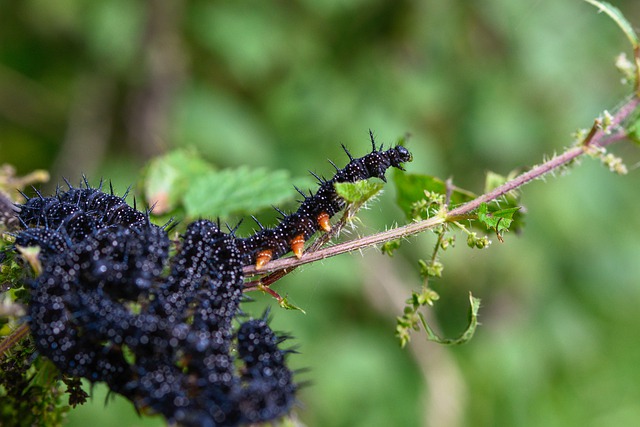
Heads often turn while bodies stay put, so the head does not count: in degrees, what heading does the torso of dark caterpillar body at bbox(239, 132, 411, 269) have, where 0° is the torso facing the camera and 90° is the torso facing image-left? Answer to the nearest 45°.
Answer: approximately 270°
